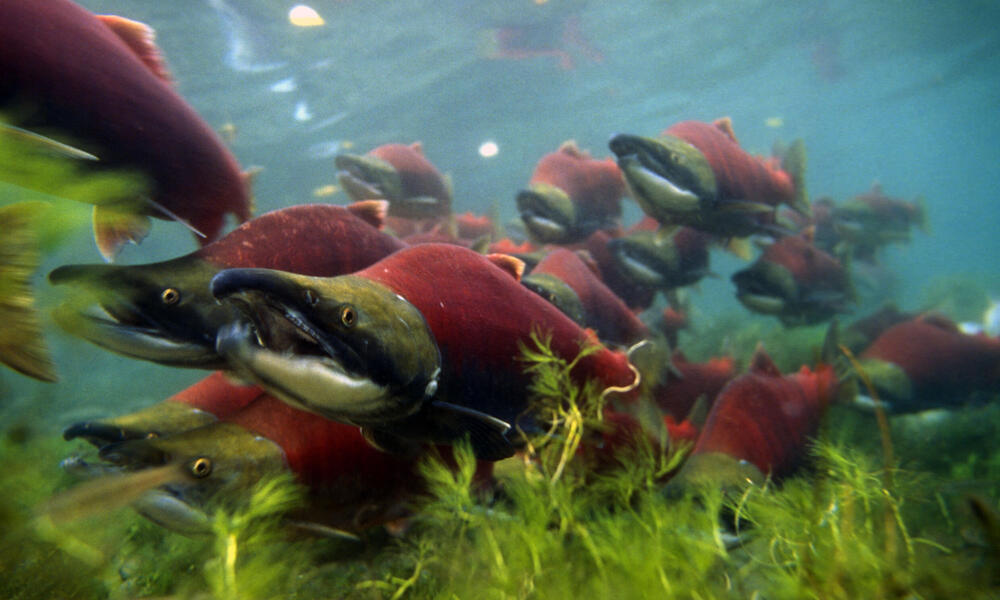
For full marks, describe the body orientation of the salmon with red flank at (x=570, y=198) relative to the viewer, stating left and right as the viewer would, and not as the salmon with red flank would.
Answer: facing the viewer and to the left of the viewer

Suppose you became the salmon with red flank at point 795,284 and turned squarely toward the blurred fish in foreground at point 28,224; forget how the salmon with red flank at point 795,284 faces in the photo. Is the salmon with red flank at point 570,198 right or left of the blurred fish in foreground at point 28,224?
right

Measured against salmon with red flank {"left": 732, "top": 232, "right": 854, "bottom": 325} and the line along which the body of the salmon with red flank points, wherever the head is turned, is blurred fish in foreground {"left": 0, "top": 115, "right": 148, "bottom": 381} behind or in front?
in front

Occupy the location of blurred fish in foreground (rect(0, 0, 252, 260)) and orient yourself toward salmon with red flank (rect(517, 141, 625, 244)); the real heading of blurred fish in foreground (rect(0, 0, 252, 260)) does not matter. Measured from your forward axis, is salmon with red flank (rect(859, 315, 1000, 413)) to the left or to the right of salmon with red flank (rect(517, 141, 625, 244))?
right

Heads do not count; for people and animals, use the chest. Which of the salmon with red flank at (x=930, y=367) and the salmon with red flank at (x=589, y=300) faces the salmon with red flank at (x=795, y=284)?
the salmon with red flank at (x=930, y=367)

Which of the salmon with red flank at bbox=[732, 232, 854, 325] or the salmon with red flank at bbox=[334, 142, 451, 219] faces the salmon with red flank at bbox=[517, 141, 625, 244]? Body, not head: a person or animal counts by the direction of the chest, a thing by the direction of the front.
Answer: the salmon with red flank at bbox=[732, 232, 854, 325]

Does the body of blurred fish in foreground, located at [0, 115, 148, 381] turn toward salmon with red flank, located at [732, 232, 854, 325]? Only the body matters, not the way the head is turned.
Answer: no

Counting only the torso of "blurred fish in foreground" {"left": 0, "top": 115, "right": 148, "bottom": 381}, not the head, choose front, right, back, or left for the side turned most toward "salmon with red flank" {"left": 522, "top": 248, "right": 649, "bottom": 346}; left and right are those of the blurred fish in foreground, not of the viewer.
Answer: back

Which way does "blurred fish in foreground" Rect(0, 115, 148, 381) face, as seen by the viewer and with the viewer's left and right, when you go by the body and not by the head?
facing to the left of the viewer

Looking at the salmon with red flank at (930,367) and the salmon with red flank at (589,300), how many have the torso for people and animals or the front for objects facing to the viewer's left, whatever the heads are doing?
2

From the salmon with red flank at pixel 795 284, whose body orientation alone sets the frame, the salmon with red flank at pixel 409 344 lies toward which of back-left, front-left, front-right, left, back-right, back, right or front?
front-left

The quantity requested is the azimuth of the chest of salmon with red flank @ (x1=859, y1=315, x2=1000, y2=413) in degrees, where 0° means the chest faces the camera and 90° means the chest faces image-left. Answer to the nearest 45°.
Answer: approximately 90°
